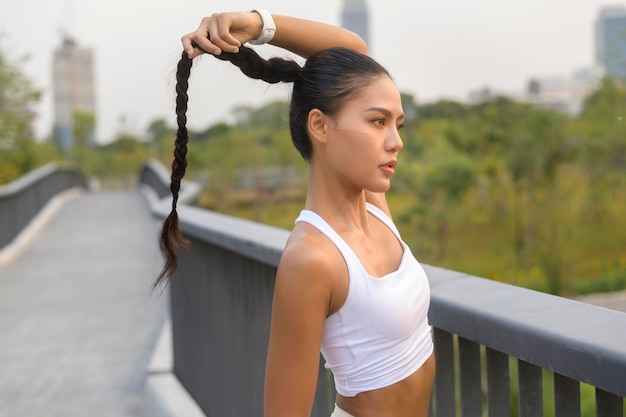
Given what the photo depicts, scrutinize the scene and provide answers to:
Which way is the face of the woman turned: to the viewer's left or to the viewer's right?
to the viewer's right

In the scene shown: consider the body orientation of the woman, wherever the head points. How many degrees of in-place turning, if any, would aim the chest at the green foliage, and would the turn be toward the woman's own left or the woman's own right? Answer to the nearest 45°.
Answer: approximately 135° to the woman's own left

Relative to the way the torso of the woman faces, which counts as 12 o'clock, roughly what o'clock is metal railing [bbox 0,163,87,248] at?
The metal railing is roughly at 7 o'clock from the woman.

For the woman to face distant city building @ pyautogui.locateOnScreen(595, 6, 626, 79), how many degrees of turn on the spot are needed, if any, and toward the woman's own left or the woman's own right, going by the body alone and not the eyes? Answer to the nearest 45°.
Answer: approximately 135° to the woman's own left
